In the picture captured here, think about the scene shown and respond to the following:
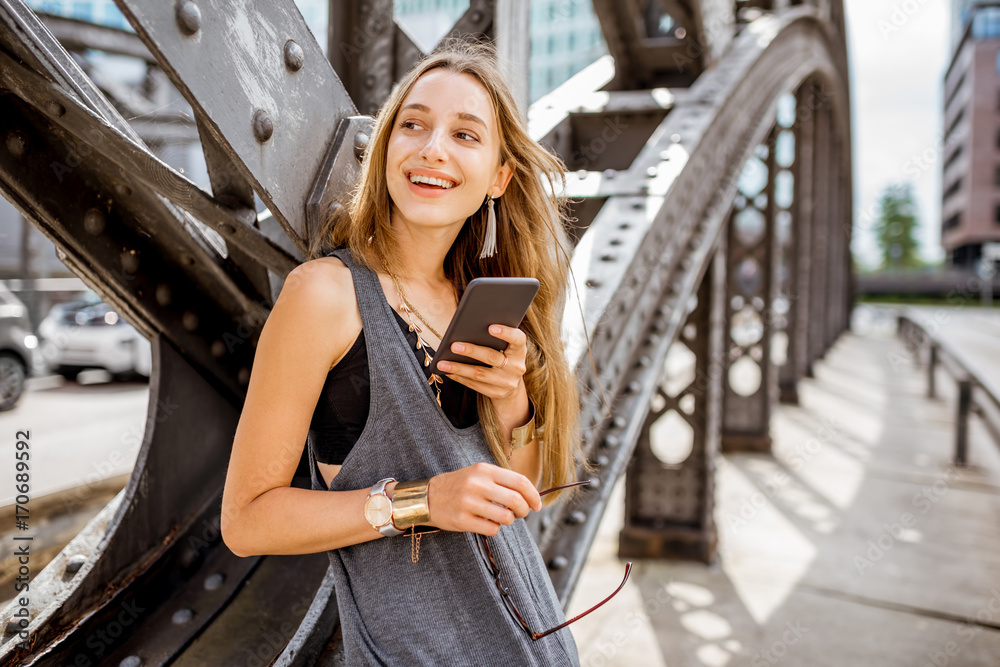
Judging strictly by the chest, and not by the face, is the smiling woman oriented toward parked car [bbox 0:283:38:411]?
no

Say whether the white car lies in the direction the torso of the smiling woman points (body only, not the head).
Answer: no

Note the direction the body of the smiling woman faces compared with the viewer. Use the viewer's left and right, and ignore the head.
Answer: facing the viewer and to the right of the viewer
